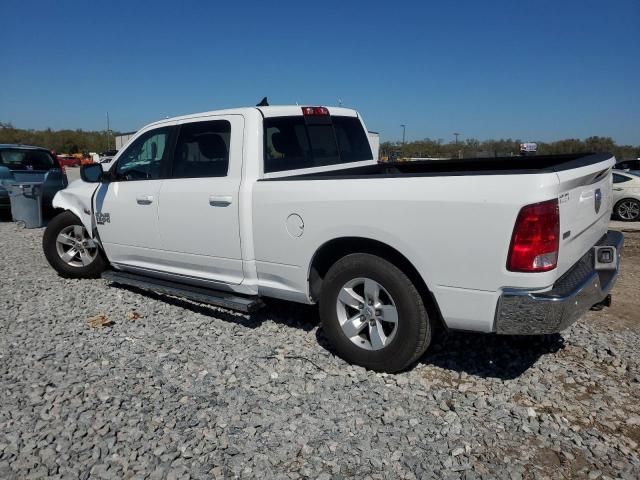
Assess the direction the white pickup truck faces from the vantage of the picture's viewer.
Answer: facing away from the viewer and to the left of the viewer

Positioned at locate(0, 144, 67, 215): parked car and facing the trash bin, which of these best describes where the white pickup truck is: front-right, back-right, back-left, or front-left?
front-left

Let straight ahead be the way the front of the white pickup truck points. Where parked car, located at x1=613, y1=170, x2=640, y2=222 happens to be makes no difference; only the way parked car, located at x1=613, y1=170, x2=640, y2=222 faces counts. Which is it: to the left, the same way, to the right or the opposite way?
the same way

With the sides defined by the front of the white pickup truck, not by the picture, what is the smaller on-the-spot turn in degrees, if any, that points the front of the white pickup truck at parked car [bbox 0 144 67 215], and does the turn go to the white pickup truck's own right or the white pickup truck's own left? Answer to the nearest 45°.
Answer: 0° — it already faces it

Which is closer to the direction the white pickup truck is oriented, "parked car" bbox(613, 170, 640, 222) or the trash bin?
the trash bin

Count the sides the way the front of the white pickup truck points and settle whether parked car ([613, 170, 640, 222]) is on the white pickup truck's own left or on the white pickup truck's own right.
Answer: on the white pickup truck's own right

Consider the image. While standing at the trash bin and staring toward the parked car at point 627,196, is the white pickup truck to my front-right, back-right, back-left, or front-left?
front-right

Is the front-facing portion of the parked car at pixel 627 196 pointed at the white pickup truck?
no

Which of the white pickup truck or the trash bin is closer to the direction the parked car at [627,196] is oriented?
the trash bin

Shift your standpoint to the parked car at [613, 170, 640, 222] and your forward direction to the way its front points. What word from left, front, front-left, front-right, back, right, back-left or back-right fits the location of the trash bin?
front-left

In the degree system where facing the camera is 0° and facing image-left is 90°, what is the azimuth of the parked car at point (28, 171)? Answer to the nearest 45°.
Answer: approximately 180°

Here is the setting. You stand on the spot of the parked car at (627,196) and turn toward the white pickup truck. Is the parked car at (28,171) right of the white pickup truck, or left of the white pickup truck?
right

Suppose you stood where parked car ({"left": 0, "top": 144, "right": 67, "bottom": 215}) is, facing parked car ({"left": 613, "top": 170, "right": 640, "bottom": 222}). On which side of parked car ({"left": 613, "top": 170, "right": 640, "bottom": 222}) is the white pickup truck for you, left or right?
right

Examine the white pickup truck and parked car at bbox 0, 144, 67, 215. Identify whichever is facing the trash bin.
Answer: the white pickup truck
